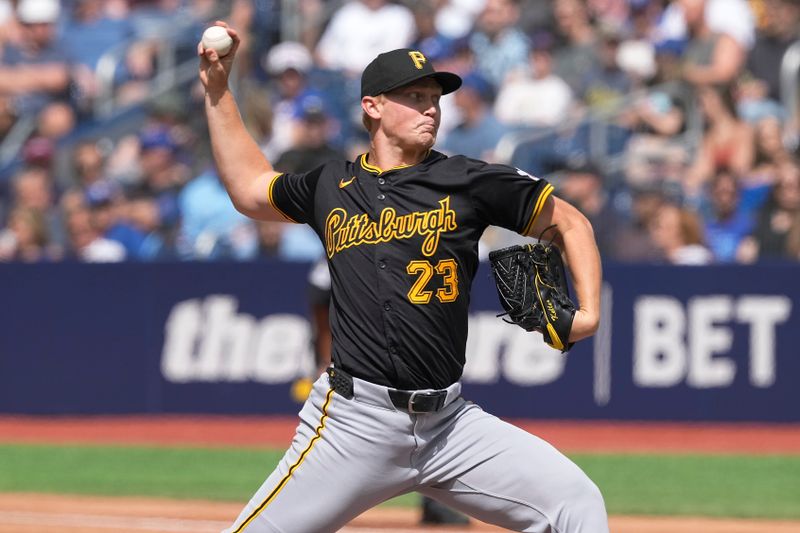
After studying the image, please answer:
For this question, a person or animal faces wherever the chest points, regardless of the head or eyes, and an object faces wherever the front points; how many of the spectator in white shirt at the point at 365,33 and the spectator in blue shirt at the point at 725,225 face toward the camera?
2

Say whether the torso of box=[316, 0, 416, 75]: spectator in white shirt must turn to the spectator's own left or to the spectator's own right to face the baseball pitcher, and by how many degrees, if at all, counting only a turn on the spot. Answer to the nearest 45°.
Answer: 0° — they already face them

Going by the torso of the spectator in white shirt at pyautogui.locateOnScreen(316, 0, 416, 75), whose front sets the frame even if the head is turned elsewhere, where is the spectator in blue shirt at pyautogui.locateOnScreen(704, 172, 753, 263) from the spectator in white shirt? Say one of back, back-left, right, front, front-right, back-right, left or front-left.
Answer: front-left

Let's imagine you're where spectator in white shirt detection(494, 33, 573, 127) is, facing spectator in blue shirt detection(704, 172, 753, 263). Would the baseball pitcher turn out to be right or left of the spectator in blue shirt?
right

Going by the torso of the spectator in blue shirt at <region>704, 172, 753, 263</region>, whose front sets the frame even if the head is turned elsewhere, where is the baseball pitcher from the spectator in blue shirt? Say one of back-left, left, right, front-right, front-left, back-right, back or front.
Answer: front

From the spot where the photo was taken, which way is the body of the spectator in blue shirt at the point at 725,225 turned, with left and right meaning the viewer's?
facing the viewer

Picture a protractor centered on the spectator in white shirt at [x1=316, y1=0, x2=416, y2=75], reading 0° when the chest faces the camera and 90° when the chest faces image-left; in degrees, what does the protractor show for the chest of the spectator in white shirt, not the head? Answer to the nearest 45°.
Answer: approximately 0°

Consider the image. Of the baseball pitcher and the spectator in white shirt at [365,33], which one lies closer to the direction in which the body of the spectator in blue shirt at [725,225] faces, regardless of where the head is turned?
the baseball pitcher

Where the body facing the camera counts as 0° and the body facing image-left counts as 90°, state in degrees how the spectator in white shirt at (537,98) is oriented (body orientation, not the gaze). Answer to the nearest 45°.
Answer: approximately 0°

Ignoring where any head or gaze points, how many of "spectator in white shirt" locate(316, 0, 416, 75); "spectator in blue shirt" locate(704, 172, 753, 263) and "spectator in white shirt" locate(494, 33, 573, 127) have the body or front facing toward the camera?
3

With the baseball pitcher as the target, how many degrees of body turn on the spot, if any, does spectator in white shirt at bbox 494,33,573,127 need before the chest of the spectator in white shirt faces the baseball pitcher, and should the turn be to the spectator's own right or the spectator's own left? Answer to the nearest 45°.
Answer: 0° — they already face them

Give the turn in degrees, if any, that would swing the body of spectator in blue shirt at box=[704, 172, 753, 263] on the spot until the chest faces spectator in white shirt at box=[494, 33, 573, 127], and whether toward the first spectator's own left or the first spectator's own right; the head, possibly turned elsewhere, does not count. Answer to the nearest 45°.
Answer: approximately 135° to the first spectator's own right

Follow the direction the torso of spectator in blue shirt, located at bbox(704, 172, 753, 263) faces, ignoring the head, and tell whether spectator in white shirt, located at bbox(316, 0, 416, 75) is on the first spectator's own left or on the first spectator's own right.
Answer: on the first spectator's own right
